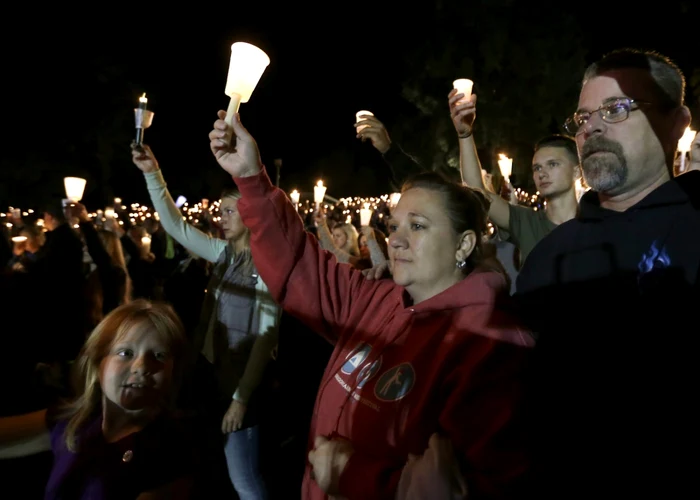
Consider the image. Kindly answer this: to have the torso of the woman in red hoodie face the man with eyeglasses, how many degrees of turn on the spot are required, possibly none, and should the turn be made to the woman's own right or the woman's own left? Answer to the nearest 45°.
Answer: approximately 135° to the woman's own left

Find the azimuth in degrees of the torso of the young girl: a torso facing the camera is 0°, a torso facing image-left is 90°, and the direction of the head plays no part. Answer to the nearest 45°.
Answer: approximately 0°

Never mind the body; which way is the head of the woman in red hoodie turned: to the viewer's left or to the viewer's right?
to the viewer's left

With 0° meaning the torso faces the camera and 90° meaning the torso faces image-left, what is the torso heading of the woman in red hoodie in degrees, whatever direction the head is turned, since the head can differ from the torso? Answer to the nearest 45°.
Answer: approximately 45°

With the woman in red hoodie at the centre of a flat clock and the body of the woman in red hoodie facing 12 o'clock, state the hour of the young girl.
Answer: The young girl is roughly at 2 o'clock from the woman in red hoodie.

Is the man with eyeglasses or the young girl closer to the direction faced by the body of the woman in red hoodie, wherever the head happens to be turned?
the young girl

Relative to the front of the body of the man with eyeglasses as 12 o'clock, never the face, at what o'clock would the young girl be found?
The young girl is roughly at 1 o'clock from the man with eyeglasses.
